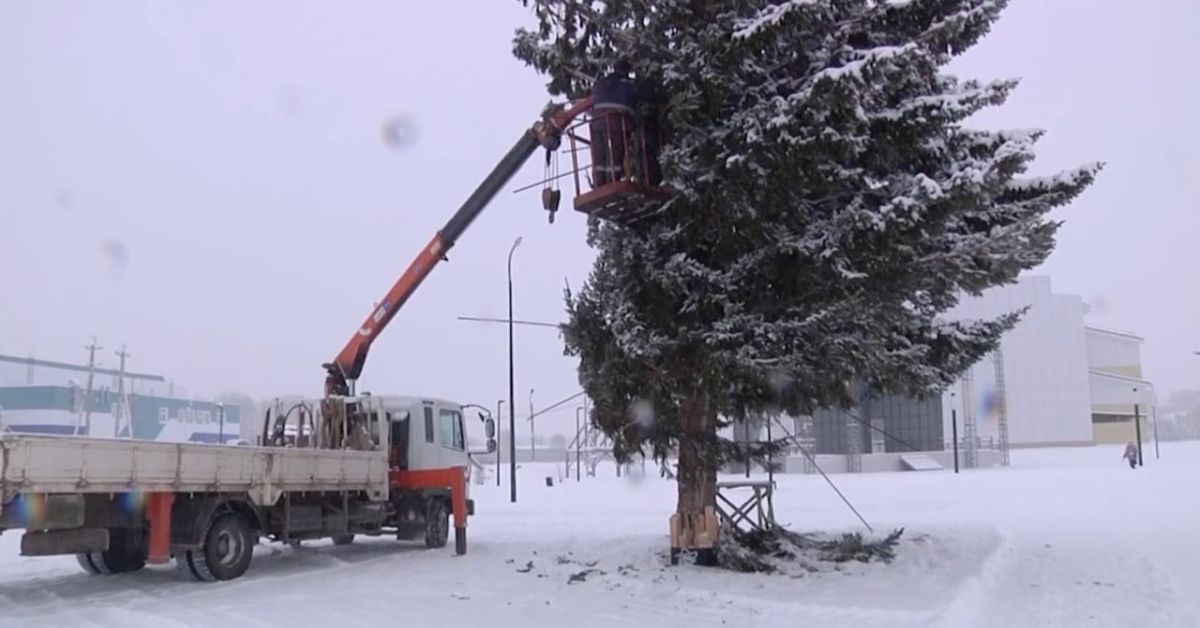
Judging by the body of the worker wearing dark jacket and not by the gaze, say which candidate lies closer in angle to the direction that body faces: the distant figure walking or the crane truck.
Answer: the distant figure walking

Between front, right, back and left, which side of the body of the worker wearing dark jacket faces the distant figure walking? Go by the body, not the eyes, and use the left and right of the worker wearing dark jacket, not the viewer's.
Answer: front

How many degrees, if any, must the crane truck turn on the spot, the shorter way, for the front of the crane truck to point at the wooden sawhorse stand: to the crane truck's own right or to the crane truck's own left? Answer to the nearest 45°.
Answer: approximately 45° to the crane truck's own right

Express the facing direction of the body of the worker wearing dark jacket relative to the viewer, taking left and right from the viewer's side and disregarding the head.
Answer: facing away from the viewer and to the right of the viewer

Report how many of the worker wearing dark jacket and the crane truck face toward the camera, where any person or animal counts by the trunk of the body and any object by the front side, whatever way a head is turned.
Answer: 0

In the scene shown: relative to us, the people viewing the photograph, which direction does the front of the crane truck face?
facing away from the viewer and to the right of the viewer
